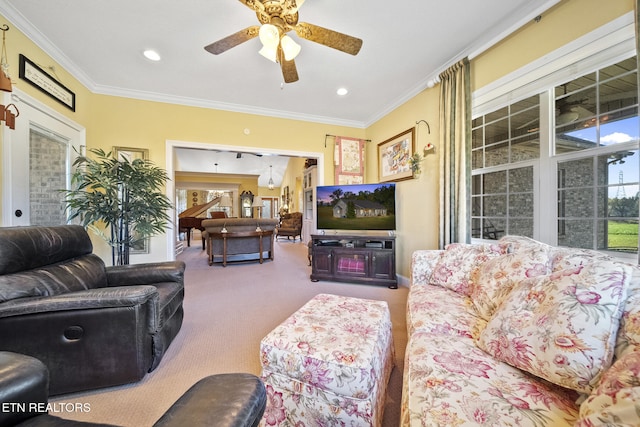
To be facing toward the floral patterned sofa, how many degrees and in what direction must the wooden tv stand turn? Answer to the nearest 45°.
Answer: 0° — it already faces it

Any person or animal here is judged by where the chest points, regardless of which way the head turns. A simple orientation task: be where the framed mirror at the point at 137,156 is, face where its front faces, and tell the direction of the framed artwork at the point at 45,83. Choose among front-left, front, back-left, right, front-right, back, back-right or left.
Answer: front-right

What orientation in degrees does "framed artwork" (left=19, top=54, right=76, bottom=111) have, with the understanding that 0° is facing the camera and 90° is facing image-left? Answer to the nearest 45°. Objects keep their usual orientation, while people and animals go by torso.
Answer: approximately 315°

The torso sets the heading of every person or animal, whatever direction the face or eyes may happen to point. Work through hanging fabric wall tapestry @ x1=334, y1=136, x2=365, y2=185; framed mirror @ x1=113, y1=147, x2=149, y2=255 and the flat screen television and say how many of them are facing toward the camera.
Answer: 3

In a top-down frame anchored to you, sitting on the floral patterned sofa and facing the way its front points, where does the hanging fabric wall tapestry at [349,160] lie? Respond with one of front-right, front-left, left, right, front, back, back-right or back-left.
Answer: right

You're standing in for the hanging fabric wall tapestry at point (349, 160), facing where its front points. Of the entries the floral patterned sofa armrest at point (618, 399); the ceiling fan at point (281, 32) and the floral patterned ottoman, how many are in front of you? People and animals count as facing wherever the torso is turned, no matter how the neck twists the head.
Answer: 3

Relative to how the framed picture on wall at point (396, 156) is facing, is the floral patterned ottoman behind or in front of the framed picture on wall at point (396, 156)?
in front

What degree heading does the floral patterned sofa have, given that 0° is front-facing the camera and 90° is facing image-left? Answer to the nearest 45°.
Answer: approximately 45°

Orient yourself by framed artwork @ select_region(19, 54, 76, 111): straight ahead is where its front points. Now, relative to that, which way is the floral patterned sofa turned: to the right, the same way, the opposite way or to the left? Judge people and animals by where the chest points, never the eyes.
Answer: the opposite way
